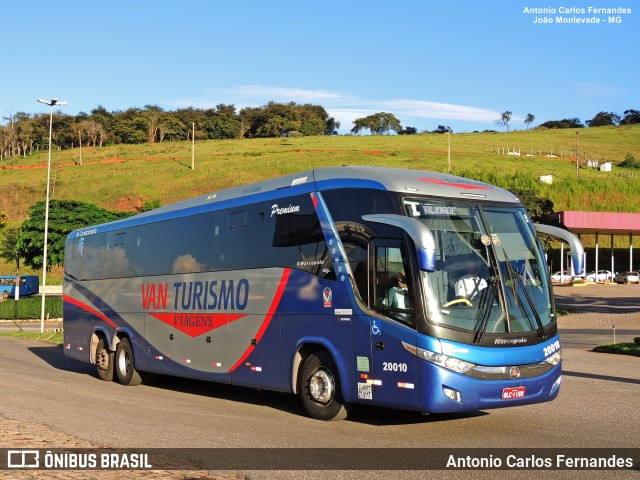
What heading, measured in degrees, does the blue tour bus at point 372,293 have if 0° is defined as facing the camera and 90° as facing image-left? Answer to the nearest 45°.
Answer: approximately 315°
